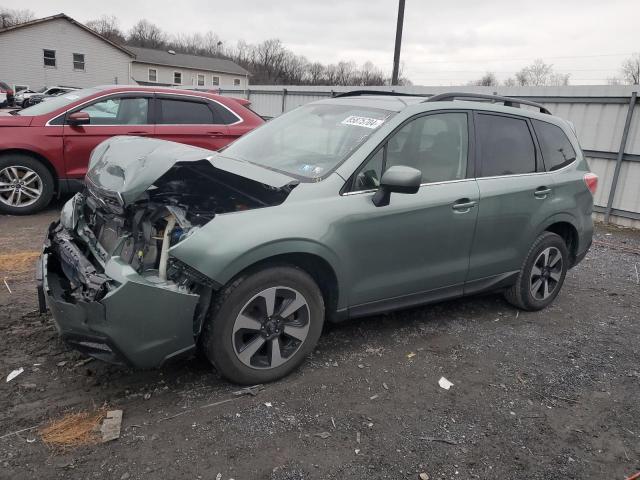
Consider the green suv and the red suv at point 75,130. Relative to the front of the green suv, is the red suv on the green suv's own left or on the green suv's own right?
on the green suv's own right

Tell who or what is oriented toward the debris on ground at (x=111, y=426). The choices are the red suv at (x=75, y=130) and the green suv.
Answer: the green suv

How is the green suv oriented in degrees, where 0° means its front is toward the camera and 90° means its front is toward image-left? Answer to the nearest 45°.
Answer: approximately 45°

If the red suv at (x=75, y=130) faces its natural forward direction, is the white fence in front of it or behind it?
behind

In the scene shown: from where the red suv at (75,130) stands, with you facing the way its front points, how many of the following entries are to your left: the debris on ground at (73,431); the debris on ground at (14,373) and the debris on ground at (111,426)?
3

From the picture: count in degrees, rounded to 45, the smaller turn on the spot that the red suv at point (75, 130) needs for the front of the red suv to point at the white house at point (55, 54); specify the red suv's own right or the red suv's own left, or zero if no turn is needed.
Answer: approximately 90° to the red suv's own right

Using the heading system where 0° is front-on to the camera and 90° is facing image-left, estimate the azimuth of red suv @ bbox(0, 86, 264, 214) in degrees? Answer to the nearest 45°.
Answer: approximately 90°

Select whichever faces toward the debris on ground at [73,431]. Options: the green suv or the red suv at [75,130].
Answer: the green suv

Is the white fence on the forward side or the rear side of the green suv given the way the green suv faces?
on the rear side

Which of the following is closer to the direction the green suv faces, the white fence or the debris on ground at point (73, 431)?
the debris on ground

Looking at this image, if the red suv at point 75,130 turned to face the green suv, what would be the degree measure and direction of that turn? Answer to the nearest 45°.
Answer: approximately 90° to its left
